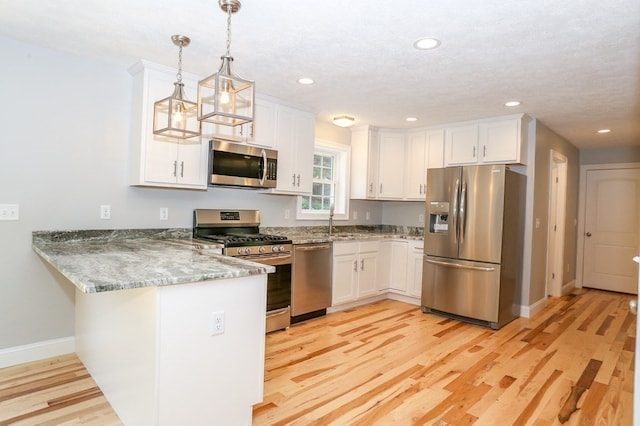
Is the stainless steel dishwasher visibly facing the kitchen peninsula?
no

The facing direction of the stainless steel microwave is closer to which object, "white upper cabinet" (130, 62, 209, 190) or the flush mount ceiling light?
the flush mount ceiling light

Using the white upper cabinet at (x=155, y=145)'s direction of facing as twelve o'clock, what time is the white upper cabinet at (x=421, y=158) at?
the white upper cabinet at (x=421, y=158) is roughly at 10 o'clock from the white upper cabinet at (x=155, y=145).

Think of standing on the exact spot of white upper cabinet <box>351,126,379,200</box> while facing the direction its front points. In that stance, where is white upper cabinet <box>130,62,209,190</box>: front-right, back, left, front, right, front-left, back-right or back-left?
right

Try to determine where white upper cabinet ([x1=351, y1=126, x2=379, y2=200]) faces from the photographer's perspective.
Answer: facing the viewer and to the right of the viewer

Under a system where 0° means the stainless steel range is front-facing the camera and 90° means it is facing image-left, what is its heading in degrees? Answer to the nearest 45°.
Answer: approximately 315°

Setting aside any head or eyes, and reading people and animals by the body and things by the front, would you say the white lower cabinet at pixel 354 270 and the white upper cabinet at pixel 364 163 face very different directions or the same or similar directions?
same or similar directions

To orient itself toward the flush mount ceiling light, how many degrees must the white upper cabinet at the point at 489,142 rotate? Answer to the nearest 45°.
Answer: approximately 45° to its right

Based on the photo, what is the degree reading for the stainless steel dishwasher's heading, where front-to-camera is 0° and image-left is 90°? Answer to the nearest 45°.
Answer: approximately 315°

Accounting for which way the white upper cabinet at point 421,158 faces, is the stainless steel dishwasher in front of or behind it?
in front

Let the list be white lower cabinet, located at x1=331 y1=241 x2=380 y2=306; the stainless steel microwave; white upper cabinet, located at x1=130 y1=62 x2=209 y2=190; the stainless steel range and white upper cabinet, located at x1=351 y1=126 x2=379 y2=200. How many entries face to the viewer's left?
0

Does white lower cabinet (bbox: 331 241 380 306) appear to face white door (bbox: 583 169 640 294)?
no

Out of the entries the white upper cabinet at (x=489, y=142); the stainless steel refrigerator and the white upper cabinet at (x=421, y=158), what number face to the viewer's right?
0

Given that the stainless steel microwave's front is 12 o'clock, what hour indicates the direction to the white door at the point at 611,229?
The white door is roughly at 10 o'clock from the stainless steel microwave.

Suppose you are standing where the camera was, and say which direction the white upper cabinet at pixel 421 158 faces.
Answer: facing the viewer and to the left of the viewer
